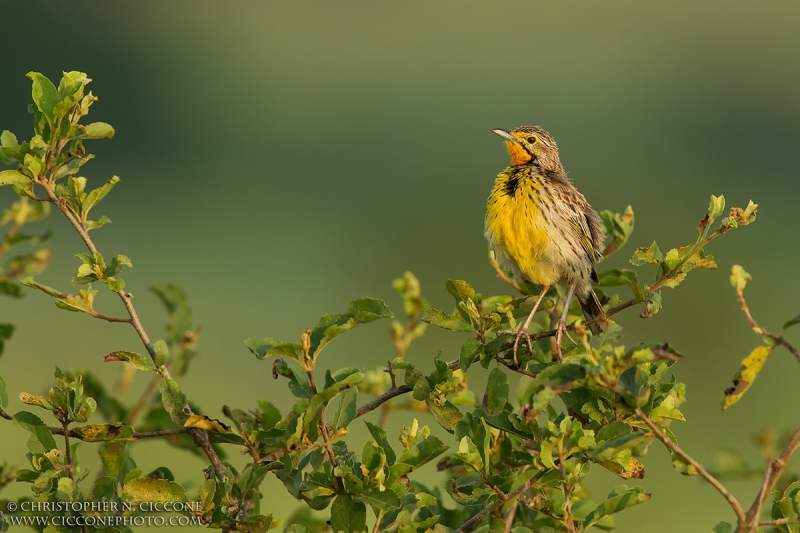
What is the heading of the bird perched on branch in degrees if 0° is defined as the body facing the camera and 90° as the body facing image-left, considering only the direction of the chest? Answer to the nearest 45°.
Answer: approximately 45°
